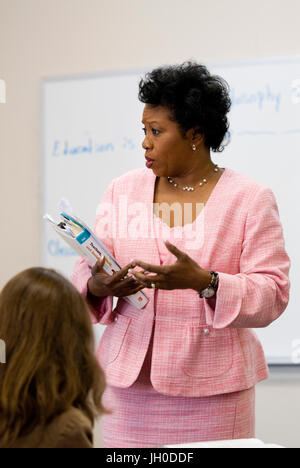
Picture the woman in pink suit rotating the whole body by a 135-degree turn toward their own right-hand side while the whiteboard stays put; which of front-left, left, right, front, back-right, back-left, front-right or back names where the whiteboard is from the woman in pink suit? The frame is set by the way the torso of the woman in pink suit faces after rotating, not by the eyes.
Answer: front

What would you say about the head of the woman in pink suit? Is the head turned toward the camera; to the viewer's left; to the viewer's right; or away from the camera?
to the viewer's left
